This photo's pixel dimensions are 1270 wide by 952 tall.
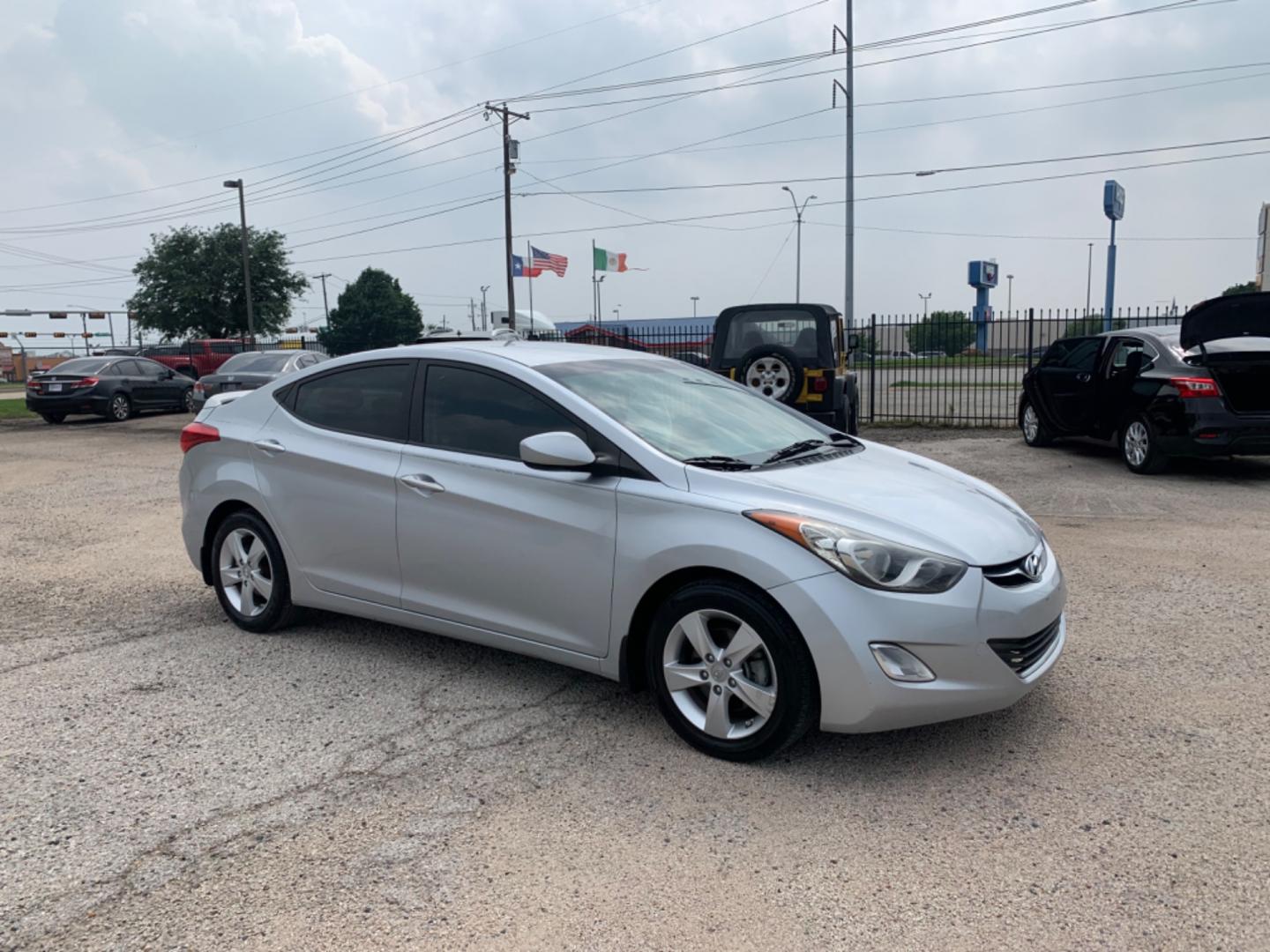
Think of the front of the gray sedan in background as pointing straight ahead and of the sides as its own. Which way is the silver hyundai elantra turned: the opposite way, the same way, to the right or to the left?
to the right

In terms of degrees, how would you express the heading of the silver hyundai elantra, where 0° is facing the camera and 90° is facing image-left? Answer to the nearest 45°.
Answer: approximately 315°

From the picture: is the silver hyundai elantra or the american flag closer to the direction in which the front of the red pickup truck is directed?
the american flag

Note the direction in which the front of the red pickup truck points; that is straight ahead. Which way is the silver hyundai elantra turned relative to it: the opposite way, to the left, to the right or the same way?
to the right

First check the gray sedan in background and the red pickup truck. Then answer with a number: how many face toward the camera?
0

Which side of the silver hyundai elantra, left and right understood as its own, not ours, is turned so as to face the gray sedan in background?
back

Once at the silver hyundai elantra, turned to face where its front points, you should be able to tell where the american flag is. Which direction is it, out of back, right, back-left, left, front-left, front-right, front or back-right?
back-left

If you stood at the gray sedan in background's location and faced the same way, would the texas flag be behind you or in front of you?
in front

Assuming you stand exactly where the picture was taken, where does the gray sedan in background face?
facing away from the viewer and to the right of the viewer

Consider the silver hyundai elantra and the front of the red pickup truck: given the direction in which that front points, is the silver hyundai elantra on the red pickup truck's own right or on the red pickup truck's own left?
on the red pickup truck's own right
